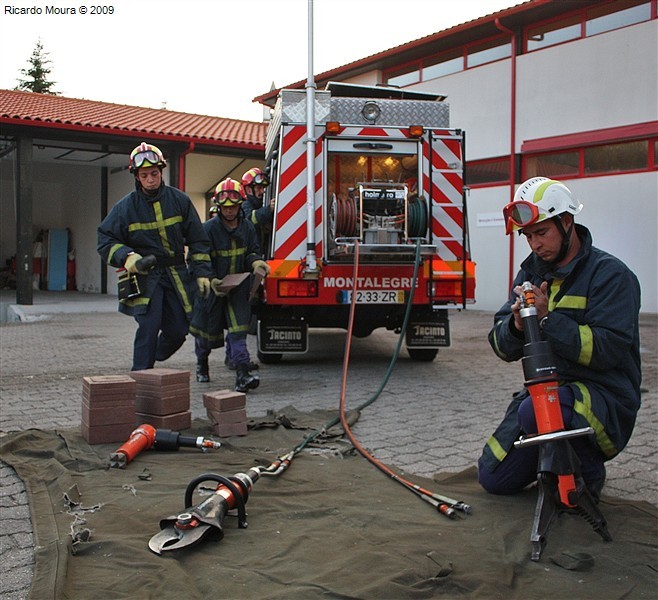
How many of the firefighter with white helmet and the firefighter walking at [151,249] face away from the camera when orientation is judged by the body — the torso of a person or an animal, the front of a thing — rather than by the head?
0

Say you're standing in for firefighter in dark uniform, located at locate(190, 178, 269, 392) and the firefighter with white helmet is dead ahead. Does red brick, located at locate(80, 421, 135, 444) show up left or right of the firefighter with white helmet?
right

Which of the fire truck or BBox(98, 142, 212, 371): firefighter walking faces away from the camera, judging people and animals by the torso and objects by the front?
the fire truck

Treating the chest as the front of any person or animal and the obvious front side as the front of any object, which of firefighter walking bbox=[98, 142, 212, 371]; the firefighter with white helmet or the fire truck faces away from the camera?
the fire truck

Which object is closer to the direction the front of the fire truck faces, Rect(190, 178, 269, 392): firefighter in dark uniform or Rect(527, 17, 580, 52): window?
the window

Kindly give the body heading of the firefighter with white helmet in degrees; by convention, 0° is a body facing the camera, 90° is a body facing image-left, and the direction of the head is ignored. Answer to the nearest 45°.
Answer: approximately 45°

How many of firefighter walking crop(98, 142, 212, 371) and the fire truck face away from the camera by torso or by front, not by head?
1

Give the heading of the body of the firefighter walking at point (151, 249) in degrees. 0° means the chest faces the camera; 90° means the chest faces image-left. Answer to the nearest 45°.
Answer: approximately 0°

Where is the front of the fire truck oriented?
away from the camera

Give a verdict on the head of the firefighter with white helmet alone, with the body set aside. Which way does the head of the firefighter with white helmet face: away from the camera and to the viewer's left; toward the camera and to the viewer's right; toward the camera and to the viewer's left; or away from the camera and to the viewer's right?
toward the camera and to the viewer's left

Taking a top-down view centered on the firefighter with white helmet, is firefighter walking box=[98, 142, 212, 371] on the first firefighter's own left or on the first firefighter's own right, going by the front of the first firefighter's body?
on the first firefighter's own right

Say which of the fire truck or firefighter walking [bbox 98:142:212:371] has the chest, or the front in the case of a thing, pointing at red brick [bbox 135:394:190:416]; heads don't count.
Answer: the firefighter walking

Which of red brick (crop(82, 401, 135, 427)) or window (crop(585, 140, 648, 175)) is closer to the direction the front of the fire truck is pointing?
the window

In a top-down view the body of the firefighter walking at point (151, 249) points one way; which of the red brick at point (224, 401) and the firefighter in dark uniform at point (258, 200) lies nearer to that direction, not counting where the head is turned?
the red brick

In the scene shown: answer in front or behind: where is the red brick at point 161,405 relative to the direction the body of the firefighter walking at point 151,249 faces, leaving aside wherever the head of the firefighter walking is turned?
in front

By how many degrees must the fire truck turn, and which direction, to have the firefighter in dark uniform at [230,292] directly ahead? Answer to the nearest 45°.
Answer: approximately 135° to its left
